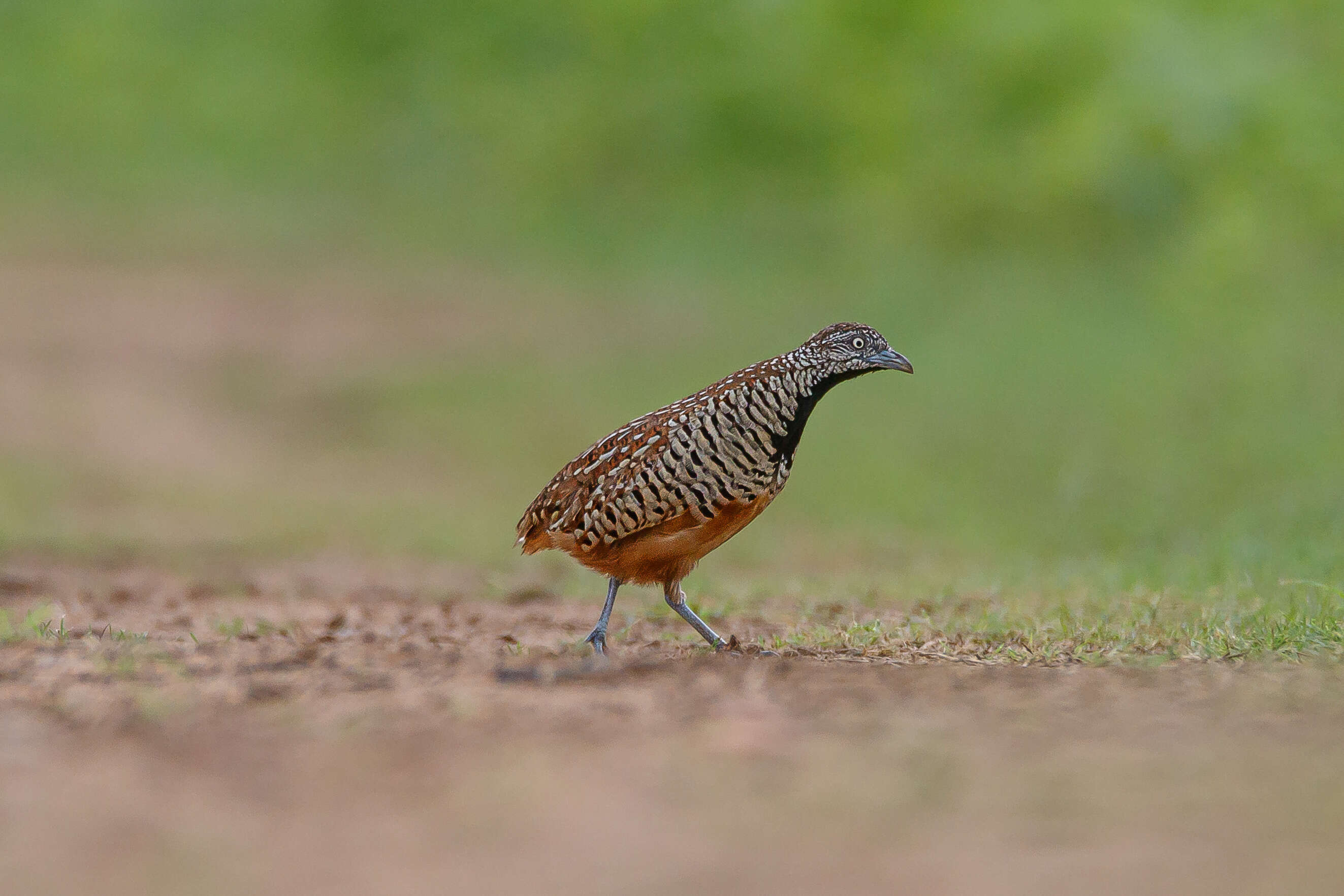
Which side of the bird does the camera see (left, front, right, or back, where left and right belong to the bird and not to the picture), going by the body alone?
right
